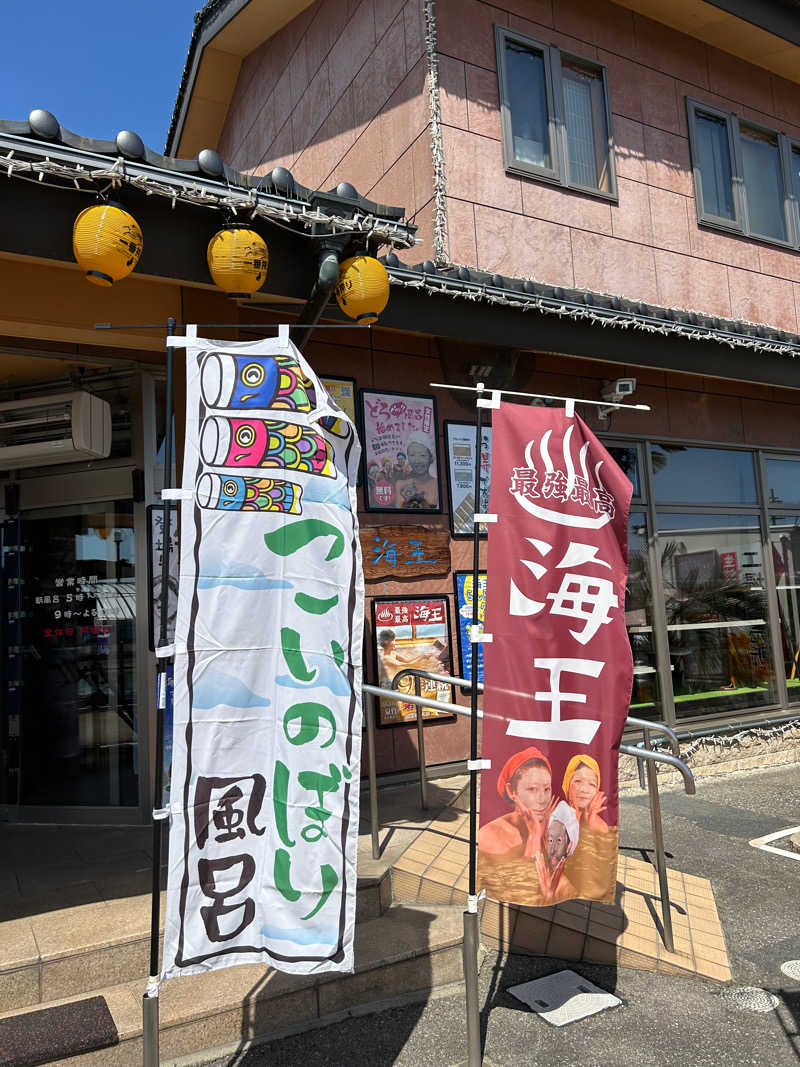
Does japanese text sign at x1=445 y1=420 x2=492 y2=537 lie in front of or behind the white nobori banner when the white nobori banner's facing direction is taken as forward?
behind

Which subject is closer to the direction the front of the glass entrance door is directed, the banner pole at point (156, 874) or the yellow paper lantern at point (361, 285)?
the banner pole

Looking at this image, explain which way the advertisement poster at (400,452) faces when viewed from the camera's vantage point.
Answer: facing the viewer and to the right of the viewer

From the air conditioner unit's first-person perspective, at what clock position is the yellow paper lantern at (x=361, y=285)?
The yellow paper lantern is roughly at 9 o'clock from the air conditioner unit.

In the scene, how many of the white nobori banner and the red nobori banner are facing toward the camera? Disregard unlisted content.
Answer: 2

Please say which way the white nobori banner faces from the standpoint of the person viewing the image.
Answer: facing the viewer

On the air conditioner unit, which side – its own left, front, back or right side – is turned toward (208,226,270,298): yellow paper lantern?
left

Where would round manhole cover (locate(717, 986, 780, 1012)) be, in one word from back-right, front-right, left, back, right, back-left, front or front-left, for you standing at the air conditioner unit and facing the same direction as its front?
left

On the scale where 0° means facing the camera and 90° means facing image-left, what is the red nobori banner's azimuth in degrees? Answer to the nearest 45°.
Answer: approximately 0°

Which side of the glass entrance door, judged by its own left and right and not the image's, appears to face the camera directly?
front

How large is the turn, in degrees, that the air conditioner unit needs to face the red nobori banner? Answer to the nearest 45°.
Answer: approximately 90° to its left

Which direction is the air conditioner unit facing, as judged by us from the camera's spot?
facing the viewer and to the left of the viewer
